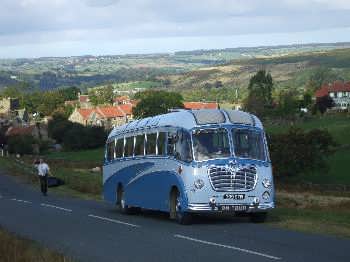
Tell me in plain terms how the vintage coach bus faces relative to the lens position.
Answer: facing the viewer and to the right of the viewer

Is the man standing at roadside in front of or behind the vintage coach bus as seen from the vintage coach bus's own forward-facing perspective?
behind
